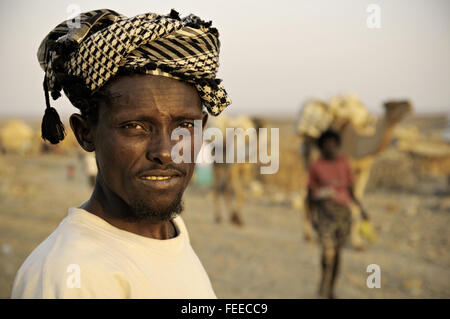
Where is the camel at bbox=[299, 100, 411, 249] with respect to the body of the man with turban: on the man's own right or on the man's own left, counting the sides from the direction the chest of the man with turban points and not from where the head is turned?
on the man's own left

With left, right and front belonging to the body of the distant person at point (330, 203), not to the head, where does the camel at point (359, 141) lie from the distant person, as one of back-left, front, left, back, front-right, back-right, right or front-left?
back

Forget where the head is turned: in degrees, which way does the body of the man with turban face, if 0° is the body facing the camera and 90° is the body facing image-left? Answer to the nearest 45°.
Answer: approximately 315°

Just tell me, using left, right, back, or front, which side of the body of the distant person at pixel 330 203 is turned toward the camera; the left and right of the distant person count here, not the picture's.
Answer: front

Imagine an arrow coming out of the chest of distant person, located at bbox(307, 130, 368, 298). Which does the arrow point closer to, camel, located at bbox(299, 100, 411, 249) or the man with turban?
the man with turban

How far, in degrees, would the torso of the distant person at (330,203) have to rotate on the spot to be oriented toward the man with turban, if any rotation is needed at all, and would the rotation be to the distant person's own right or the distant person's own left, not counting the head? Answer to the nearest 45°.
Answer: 0° — they already face them
